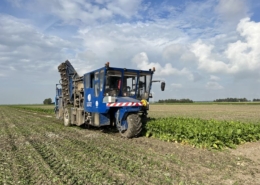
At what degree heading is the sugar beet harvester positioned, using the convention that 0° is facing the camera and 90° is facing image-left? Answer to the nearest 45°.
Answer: approximately 315°
